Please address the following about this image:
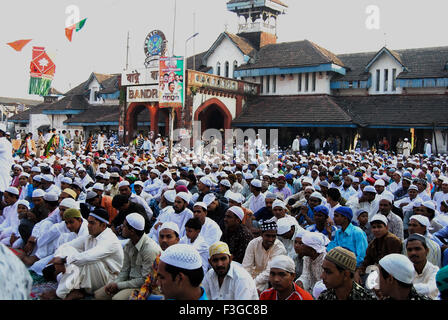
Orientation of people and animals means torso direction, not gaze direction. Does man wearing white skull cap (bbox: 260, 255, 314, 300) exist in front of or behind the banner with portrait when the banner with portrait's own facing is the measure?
in front

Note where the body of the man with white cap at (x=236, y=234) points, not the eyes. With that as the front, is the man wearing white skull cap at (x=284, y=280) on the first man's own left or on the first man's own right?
on the first man's own left

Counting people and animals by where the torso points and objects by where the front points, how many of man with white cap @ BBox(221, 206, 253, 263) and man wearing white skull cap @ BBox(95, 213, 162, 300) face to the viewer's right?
0

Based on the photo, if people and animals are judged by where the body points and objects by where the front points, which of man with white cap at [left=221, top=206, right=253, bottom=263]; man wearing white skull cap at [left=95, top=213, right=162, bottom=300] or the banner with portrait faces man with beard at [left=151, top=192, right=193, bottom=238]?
the banner with portrait

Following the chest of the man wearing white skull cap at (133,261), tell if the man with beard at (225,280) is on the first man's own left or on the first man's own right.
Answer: on the first man's own left

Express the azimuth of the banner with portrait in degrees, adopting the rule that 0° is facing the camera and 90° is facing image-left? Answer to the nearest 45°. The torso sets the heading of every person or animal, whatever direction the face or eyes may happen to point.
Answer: approximately 0°

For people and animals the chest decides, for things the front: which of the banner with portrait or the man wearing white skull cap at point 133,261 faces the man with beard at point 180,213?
the banner with portrait

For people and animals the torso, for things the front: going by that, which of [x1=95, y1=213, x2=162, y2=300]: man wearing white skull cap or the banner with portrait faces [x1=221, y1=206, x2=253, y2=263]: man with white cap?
the banner with portrait

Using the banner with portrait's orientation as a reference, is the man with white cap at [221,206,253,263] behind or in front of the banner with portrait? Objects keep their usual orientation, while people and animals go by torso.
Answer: in front

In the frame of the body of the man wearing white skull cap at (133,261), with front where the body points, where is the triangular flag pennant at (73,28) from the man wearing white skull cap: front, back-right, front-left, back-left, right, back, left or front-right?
back-right
